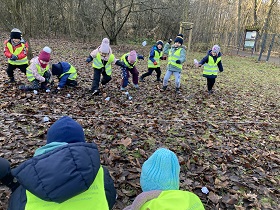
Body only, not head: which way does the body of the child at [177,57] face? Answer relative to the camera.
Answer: toward the camera

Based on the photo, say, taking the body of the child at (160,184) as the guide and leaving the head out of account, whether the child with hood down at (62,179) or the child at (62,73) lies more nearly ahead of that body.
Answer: the child

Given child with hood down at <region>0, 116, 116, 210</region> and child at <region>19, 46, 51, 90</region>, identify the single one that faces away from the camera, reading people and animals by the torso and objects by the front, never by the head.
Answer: the child with hood down

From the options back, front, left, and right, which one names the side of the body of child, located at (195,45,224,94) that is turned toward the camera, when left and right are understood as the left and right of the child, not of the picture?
front

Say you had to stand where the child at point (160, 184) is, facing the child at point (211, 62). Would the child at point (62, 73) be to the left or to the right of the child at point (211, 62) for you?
left

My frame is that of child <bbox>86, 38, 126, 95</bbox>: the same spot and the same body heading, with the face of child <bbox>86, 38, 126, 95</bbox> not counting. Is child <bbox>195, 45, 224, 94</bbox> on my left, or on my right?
on my left

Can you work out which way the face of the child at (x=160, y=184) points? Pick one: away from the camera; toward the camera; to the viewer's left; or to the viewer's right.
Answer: away from the camera

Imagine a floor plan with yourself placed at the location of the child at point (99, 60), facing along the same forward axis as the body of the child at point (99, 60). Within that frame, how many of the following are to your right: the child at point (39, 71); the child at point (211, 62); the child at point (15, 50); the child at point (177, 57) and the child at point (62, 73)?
3

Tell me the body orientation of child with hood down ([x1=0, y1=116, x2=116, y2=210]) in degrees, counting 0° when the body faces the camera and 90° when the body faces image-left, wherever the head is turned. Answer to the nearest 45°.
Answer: approximately 180°

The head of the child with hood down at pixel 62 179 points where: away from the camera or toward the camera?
away from the camera

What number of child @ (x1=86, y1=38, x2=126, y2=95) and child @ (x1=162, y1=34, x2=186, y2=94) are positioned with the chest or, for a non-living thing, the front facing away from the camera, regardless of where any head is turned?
0

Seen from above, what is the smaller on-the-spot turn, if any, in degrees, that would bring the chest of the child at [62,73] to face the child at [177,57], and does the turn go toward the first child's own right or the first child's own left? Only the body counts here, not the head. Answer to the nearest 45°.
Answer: approximately 135° to the first child's own left

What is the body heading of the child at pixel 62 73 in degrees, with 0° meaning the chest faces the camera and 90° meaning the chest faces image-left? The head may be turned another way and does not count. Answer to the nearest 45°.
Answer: approximately 45°

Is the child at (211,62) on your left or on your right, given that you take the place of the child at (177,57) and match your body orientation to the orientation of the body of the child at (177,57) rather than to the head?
on your left

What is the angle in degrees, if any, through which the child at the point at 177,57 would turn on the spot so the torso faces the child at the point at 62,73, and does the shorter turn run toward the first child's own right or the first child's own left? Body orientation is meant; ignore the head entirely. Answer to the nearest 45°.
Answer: approximately 45° to the first child's own right

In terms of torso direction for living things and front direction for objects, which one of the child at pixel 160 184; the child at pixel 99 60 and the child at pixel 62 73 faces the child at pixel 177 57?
the child at pixel 160 184

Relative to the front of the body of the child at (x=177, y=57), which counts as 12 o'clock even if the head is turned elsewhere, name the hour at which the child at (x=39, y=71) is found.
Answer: the child at (x=39, y=71) is roughly at 2 o'clock from the child at (x=177, y=57).

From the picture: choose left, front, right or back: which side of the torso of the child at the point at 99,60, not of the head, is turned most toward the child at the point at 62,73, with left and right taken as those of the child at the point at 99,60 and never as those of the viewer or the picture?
right

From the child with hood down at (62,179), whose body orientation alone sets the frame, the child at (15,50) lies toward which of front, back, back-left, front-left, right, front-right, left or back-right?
front
